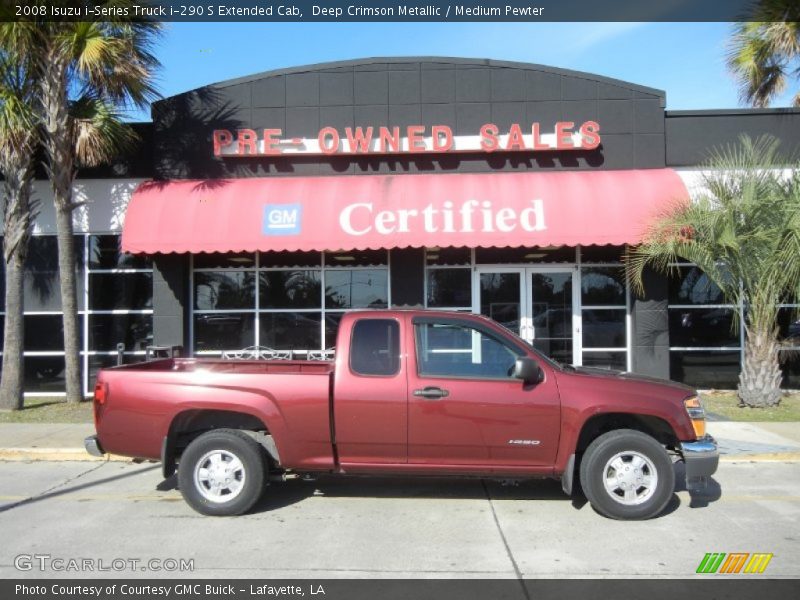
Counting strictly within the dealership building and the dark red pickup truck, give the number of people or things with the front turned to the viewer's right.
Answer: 1

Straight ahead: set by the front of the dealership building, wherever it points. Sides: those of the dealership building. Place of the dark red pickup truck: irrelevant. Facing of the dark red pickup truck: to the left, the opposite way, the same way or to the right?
to the left

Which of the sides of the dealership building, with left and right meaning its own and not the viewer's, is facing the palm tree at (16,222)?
right

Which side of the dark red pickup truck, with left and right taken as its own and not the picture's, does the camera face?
right

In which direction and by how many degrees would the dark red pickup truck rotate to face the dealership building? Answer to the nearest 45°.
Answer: approximately 90° to its left

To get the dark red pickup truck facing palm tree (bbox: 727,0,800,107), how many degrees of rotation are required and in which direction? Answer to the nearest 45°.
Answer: approximately 45° to its left

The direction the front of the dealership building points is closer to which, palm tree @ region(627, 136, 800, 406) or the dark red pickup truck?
the dark red pickup truck

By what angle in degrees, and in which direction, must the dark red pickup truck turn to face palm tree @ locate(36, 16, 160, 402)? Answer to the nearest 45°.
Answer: approximately 135° to its left

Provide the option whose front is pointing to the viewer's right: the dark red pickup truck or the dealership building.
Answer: the dark red pickup truck

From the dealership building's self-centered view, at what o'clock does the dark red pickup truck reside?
The dark red pickup truck is roughly at 12 o'clock from the dealership building.
